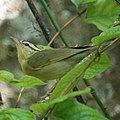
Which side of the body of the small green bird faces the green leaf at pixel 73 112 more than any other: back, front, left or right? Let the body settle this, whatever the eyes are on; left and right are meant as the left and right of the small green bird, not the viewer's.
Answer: left

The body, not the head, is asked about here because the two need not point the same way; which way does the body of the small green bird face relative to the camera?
to the viewer's left
